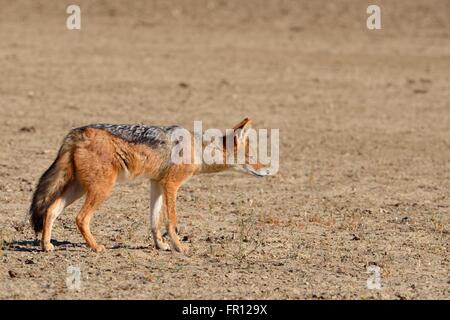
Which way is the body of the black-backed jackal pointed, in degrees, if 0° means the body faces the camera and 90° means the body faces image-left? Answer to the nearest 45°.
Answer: approximately 270°
